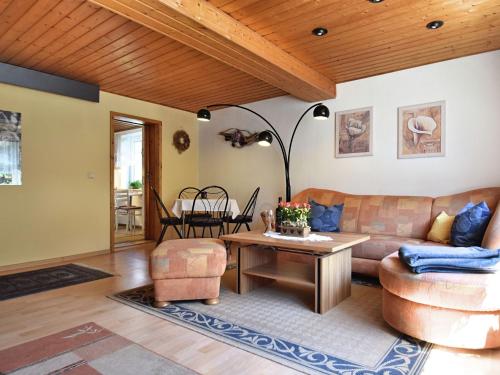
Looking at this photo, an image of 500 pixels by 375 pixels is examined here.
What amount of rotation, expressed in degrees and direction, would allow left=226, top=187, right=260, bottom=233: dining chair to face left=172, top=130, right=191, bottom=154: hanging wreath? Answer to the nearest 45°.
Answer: approximately 45° to its right

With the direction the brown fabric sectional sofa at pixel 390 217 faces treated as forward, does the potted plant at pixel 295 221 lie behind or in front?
in front

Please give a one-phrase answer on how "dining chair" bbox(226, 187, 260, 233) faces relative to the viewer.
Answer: facing to the left of the viewer

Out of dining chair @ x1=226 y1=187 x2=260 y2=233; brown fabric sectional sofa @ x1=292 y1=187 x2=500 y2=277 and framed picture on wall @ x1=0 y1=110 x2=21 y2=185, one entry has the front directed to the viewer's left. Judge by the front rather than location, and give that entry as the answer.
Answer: the dining chair

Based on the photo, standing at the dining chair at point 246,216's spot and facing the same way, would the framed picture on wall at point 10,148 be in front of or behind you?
in front

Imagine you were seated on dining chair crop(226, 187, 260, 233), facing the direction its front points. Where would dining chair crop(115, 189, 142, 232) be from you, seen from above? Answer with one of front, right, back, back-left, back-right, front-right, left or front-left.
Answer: front-right

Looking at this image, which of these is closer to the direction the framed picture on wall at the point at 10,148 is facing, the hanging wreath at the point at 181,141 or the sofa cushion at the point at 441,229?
the sofa cushion

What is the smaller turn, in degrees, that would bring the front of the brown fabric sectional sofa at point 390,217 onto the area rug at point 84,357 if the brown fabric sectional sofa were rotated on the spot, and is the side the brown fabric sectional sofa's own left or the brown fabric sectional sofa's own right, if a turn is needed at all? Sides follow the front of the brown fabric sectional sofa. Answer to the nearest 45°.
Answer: approximately 45° to the brown fabric sectional sofa's own right

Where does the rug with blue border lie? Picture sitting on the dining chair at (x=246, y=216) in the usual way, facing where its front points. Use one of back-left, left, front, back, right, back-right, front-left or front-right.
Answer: left
